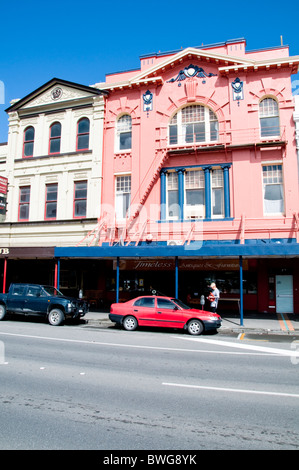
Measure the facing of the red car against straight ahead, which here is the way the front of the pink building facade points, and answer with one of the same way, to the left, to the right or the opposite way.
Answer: to the left

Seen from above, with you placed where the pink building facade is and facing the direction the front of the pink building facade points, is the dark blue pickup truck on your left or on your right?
on your right

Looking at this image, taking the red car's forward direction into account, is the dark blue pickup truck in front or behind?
behind

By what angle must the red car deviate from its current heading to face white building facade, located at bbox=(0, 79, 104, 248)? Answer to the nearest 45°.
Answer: approximately 135° to its left

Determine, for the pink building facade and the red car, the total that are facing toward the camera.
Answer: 1

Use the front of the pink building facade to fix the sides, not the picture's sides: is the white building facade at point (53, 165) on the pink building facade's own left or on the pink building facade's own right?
on the pink building facade's own right

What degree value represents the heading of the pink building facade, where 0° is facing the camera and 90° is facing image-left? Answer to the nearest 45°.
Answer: approximately 0°

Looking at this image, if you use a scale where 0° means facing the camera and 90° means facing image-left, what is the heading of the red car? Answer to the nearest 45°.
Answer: approximately 270°
